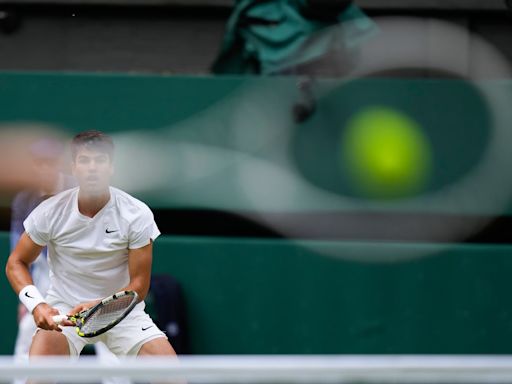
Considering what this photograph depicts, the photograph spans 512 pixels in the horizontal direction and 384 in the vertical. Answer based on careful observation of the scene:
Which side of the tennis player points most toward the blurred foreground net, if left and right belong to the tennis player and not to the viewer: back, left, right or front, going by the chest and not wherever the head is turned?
front

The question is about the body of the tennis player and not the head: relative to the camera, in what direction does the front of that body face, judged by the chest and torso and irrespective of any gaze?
toward the camera

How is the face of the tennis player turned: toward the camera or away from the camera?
toward the camera

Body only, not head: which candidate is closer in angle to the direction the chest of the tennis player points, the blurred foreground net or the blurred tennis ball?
the blurred foreground net
